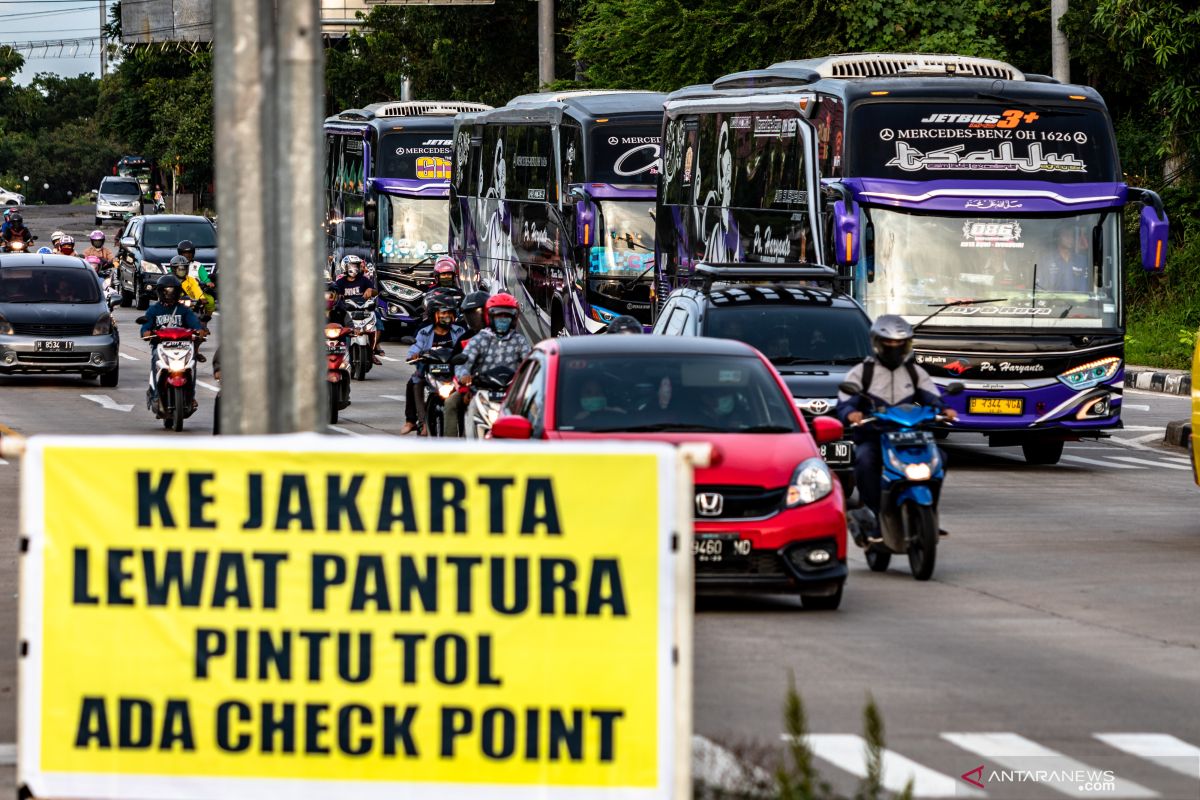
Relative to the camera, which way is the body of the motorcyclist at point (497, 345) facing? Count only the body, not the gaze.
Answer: toward the camera

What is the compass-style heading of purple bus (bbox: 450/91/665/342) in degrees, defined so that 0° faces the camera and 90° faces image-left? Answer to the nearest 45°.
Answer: approximately 315°

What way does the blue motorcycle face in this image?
toward the camera

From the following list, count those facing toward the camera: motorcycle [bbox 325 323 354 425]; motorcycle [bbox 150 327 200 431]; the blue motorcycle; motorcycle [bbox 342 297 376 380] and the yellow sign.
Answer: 5

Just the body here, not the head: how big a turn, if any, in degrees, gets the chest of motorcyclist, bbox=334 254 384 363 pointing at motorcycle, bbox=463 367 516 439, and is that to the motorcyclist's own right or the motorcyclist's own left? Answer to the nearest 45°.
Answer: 0° — they already face it

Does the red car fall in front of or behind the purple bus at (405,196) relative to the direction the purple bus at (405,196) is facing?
in front

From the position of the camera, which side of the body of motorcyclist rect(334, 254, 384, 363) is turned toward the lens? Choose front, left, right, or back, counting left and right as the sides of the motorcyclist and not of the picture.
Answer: front

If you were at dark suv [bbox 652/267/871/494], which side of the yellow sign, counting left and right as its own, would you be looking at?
back

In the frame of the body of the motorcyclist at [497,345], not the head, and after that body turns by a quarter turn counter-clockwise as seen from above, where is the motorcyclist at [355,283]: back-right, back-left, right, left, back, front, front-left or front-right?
left

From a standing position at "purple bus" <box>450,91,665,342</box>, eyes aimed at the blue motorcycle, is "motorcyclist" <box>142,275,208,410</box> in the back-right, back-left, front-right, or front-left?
front-right

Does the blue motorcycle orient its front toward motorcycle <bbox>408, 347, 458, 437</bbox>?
no

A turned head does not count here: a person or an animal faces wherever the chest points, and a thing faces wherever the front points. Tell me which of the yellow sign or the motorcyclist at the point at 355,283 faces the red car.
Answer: the motorcyclist

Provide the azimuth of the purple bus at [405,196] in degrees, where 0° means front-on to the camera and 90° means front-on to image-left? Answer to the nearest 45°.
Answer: approximately 315°

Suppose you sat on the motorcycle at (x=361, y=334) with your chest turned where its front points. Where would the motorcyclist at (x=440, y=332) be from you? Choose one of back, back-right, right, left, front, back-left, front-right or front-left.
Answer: front

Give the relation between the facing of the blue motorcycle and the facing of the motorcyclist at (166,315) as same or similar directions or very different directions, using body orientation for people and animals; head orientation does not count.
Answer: same or similar directions

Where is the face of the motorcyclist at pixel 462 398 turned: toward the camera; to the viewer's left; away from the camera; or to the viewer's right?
toward the camera

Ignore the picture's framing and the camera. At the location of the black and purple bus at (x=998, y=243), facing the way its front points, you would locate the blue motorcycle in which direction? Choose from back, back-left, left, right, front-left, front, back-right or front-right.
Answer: front

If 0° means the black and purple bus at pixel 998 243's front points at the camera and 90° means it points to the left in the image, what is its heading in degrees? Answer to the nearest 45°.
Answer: approximately 0°

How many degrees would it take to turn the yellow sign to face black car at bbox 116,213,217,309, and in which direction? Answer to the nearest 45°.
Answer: approximately 180°

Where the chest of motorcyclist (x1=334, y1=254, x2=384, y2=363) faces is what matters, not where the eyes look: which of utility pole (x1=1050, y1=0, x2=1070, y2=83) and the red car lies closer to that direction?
the red car

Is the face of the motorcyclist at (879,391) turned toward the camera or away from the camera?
toward the camera

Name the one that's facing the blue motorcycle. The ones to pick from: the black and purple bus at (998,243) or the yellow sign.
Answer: the black and purple bus

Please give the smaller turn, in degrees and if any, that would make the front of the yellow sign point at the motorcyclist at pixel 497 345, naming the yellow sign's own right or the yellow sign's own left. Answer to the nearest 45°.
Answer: approximately 180°
